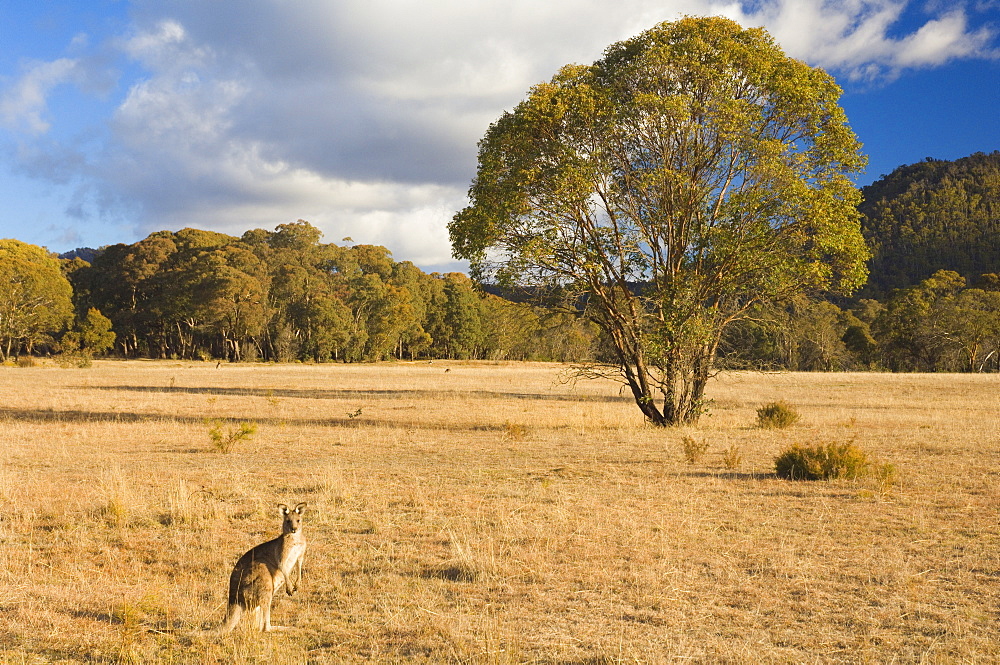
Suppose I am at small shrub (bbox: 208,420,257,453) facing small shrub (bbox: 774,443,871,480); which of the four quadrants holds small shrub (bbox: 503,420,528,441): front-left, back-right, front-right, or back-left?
front-left

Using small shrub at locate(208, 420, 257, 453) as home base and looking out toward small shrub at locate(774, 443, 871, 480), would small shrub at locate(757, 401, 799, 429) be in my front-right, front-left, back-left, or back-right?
front-left

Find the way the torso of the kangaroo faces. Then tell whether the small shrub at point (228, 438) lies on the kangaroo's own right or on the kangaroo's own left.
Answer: on the kangaroo's own left

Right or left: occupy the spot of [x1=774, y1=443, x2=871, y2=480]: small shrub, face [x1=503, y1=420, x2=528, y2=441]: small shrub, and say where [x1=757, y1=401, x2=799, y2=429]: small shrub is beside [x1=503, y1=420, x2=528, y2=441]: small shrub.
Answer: right

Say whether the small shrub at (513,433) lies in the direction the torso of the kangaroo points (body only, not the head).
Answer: no

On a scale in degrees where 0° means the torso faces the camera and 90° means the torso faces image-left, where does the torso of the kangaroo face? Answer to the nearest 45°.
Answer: approximately 270°

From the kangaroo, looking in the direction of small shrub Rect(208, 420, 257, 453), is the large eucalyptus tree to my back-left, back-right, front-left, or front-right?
front-right
